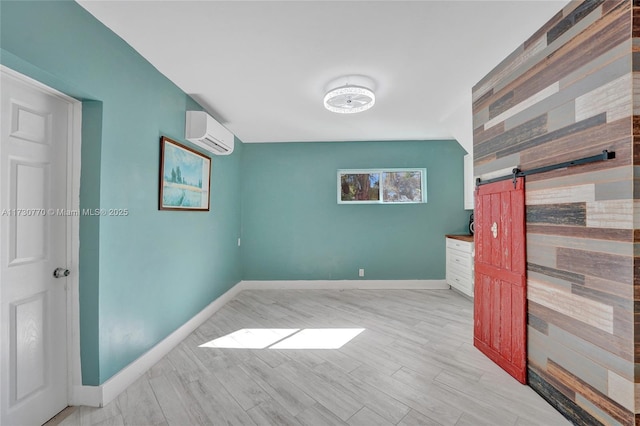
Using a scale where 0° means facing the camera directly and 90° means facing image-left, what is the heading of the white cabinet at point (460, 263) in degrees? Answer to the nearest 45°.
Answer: approximately 45°

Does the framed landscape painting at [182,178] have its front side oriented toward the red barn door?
yes

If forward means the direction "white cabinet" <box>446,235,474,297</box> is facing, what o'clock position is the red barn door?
The red barn door is roughly at 10 o'clock from the white cabinet.

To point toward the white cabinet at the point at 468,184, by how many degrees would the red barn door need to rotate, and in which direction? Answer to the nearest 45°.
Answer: approximately 135° to its right

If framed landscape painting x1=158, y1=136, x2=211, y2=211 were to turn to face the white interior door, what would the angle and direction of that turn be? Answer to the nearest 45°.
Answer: approximately 90° to its right

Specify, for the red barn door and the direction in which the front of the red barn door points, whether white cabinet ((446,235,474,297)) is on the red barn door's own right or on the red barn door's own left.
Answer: on the red barn door's own right

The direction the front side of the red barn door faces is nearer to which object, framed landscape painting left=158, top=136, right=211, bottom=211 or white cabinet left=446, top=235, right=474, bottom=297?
the framed landscape painting
